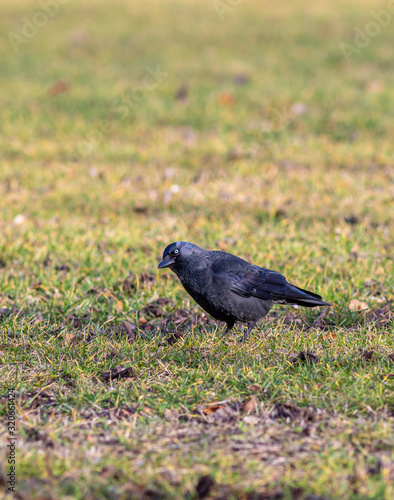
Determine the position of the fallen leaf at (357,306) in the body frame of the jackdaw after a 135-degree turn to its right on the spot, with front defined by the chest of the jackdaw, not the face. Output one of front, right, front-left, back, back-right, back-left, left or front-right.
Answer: front

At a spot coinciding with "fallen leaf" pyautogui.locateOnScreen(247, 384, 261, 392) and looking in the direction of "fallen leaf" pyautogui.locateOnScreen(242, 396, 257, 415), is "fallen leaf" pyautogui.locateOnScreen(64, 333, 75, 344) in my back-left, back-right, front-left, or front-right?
back-right

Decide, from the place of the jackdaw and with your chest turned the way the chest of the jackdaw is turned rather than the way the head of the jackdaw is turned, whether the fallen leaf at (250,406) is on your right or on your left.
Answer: on your left

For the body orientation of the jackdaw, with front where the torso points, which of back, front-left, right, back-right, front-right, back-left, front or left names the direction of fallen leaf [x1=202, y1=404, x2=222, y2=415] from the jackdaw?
left

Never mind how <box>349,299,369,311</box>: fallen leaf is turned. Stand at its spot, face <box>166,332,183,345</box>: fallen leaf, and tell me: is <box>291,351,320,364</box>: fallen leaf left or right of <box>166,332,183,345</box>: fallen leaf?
left

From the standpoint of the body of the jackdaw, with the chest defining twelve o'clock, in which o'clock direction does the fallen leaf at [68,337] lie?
The fallen leaf is roughly at 12 o'clock from the jackdaw.

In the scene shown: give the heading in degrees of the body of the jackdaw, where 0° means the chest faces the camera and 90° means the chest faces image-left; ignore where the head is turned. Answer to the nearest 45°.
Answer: approximately 90°

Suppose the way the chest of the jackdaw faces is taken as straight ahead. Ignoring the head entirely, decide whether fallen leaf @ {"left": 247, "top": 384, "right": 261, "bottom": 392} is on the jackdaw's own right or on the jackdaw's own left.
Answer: on the jackdaw's own left
